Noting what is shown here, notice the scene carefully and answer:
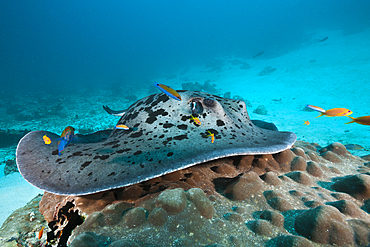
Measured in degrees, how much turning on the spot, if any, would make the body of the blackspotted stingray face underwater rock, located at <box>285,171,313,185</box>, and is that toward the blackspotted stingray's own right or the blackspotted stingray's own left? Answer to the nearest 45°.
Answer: approximately 45° to the blackspotted stingray's own left

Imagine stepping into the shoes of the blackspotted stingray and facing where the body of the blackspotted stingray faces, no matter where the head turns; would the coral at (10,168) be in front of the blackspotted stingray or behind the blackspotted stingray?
behind

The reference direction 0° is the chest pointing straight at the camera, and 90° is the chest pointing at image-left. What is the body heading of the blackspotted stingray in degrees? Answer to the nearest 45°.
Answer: approximately 315°

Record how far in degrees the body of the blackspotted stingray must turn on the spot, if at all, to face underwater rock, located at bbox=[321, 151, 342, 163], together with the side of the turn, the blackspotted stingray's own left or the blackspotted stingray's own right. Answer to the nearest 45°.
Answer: approximately 45° to the blackspotted stingray's own left
